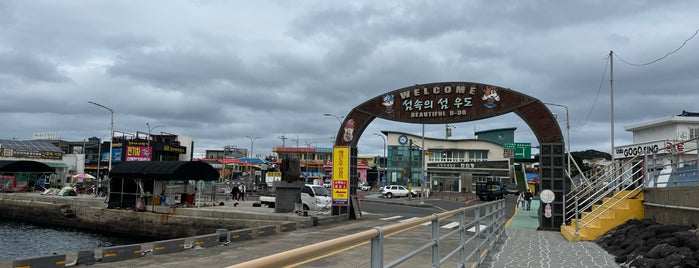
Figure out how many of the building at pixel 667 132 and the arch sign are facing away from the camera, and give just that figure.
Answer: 0

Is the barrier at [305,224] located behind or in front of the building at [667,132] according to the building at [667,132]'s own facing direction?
in front

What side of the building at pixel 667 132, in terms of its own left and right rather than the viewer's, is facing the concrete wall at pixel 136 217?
front

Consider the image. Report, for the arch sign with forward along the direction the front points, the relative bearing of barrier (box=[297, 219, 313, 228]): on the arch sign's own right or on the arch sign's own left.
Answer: on the arch sign's own right

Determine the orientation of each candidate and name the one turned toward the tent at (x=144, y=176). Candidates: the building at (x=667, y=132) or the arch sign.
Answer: the building

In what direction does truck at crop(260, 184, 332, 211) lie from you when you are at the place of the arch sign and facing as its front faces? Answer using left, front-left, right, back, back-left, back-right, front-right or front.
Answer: back-right

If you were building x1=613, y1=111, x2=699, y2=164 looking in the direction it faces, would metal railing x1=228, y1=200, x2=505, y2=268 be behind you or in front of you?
in front

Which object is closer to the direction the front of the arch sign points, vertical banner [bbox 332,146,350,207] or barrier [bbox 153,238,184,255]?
the barrier

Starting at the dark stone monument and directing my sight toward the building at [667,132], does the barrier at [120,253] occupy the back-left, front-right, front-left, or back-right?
back-right

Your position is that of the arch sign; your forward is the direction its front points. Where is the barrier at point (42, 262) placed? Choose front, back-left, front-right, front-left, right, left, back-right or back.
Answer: front-right

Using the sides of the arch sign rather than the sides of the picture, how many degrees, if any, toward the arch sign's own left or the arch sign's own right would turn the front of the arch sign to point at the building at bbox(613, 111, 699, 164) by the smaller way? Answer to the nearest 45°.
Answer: approximately 135° to the arch sign's own left

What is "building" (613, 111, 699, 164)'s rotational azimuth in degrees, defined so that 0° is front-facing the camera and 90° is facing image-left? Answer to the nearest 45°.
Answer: approximately 45°

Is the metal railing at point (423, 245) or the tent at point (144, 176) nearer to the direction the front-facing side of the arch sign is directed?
the metal railing

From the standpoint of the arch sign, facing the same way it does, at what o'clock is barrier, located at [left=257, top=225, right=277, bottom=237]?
The barrier is roughly at 2 o'clock from the arch sign.

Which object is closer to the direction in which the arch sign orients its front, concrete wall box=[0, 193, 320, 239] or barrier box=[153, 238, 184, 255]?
the barrier
